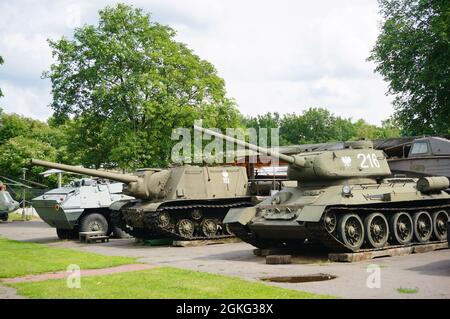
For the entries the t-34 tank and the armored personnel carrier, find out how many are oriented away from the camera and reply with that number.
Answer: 0

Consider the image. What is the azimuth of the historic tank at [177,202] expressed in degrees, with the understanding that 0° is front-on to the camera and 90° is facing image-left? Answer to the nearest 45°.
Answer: approximately 45°

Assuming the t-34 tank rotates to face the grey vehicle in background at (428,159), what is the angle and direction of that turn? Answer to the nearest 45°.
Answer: approximately 180°

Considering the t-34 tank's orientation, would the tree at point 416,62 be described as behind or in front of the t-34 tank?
behind

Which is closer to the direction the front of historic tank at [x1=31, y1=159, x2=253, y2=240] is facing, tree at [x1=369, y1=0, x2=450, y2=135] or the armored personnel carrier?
the armored personnel carrier

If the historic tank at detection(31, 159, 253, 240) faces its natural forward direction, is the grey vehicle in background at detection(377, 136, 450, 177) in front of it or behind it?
behind

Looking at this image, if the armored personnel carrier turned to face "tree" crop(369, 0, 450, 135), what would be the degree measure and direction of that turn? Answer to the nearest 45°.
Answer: approximately 135° to its left

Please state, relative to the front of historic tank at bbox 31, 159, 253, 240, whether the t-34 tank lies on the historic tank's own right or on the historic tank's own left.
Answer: on the historic tank's own left

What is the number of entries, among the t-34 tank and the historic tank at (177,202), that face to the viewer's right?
0
